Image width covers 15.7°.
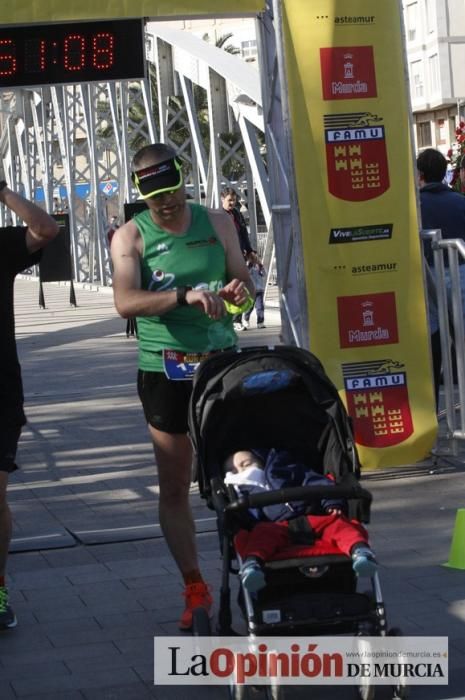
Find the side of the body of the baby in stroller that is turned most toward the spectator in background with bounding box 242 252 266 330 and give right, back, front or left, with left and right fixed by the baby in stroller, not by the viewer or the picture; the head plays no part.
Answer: back

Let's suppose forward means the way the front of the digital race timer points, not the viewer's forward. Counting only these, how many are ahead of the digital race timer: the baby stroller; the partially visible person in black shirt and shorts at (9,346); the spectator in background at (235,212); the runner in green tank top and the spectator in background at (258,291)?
3

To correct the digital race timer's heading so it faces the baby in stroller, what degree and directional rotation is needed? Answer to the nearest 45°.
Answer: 0° — it already faces them

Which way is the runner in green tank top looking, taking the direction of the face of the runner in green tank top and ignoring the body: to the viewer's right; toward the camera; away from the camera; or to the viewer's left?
toward the camera

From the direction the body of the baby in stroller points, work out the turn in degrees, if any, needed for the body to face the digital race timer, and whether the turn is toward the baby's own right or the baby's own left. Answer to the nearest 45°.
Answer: approximately 180°

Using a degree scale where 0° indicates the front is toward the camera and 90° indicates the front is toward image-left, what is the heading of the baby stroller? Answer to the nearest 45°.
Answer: approximately 0°

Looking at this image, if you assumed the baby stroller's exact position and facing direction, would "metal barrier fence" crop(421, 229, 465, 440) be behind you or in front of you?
behind

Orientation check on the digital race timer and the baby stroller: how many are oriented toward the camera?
2

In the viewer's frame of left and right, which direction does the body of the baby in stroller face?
facing the viewer

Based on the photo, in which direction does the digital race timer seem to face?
toward the camera

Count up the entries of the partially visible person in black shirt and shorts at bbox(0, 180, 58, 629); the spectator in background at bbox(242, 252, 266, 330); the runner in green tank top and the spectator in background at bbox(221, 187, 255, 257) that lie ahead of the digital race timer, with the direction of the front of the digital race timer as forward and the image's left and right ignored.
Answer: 2

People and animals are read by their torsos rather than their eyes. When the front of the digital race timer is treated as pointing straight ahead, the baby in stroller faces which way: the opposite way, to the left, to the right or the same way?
the same way

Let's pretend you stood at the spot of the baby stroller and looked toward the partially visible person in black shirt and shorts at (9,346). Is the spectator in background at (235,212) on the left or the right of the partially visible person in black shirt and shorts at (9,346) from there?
right

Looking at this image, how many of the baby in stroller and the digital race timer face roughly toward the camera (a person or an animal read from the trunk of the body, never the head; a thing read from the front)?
2

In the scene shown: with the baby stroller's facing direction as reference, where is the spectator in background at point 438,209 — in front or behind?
behind
